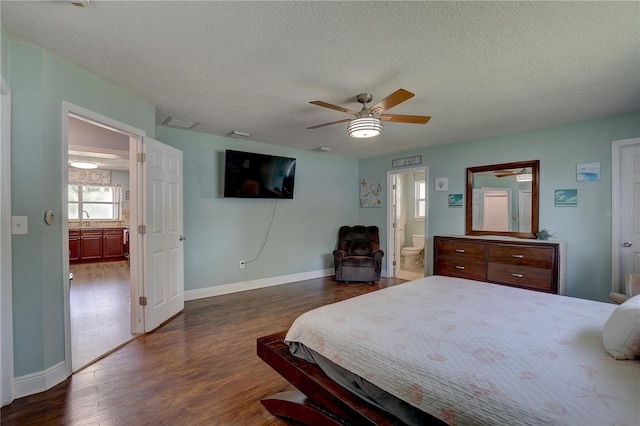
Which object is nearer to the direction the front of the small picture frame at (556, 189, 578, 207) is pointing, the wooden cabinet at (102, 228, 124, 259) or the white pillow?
the white pillow

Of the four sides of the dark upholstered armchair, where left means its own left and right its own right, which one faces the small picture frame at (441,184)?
left

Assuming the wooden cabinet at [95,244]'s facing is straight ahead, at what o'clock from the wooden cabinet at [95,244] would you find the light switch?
The light switch is roughly at 12 o'clock from the wooden cabinet.

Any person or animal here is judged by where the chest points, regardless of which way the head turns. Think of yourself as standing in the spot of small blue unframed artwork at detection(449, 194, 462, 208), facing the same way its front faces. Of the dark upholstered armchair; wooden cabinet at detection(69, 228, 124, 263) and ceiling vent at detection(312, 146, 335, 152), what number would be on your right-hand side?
3

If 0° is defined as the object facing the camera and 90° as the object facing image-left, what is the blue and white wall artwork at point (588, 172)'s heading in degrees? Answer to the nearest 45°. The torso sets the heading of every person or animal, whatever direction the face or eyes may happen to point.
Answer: approximately 0°

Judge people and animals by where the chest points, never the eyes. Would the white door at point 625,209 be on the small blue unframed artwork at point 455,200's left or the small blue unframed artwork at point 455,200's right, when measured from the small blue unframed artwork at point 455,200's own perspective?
on its left

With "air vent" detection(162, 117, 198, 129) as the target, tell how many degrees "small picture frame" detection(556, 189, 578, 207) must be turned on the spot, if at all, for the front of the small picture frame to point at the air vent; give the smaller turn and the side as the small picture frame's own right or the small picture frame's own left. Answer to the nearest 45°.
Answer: approximately 45° to the small picture frame's own right

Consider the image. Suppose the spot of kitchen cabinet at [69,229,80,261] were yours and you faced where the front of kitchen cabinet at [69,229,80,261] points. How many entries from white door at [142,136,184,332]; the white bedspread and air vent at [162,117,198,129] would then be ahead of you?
3

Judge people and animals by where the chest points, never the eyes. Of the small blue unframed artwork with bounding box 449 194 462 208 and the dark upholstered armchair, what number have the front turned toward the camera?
2
